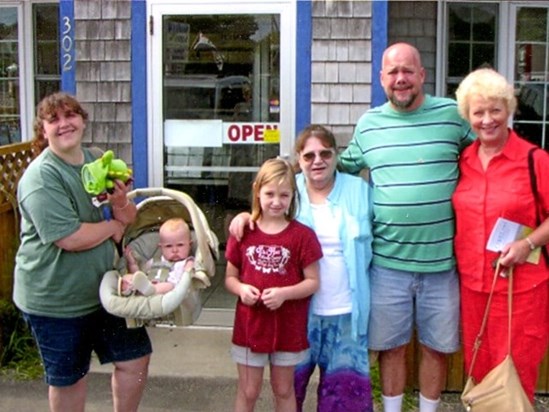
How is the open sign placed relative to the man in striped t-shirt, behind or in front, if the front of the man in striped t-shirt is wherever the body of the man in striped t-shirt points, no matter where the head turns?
behind

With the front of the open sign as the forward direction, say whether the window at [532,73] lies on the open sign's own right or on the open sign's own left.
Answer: on the open sign's own left

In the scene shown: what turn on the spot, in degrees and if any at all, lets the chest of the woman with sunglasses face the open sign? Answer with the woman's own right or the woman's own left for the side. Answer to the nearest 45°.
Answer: approximately 180°

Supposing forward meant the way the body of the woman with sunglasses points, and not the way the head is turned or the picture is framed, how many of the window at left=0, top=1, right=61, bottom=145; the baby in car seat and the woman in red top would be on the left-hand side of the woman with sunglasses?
1

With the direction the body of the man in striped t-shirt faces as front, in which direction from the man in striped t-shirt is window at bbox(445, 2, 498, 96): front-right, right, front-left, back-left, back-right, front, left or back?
back

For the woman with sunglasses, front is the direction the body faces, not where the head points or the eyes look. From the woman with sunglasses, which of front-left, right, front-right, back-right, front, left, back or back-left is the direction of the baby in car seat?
right

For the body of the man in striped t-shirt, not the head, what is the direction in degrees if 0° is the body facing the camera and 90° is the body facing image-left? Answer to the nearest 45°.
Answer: approximately 0°

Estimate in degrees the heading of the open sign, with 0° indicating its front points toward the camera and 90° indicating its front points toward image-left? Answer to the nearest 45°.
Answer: approximately 0°
